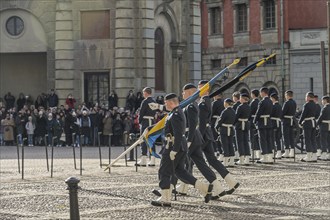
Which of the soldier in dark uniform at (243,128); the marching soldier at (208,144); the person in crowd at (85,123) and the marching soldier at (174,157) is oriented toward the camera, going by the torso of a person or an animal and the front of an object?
the person in crowd

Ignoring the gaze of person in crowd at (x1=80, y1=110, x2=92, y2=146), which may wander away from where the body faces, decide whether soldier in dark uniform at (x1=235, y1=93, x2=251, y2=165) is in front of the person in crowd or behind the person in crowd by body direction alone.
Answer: in front

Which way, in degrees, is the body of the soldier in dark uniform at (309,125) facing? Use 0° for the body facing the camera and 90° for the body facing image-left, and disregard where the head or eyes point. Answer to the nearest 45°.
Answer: approximately 135°

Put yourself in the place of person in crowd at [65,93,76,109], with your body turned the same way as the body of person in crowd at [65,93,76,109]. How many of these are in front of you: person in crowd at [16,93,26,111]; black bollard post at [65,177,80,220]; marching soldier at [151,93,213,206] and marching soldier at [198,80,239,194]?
3

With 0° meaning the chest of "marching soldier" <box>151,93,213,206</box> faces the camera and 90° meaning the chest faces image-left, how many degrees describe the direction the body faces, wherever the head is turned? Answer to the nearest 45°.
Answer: approximately 90°

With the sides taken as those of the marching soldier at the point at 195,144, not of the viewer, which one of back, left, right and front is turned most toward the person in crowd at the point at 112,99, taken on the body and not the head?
right

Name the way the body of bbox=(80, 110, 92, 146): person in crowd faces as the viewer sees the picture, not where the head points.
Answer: toward the camera

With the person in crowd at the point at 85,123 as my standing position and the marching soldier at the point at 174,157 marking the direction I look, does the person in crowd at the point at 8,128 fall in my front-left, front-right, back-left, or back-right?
back-right

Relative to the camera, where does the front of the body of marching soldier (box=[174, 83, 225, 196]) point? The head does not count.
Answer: to the viewer's left

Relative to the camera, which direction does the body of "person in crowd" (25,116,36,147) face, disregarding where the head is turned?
toward the camera

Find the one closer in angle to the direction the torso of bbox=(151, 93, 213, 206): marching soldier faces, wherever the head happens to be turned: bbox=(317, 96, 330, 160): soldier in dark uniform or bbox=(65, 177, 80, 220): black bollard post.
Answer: the black bollard post

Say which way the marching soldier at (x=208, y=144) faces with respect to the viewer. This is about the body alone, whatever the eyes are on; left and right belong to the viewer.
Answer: facing to the left of the viewer

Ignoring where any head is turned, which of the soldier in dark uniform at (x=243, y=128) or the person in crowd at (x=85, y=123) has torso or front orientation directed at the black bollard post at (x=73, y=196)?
the person in crowd
